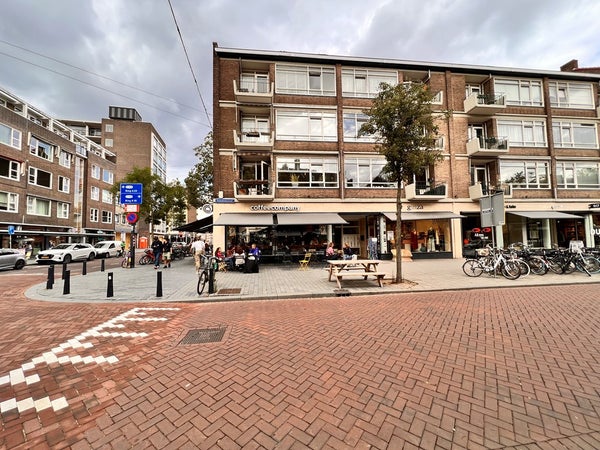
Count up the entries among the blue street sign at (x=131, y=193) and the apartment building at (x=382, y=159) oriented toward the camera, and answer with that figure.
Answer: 2

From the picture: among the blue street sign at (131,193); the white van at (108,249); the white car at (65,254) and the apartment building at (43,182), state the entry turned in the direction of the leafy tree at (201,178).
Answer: the apartment building

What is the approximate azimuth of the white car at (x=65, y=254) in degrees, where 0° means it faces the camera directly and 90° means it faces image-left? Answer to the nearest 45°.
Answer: approximately 45°

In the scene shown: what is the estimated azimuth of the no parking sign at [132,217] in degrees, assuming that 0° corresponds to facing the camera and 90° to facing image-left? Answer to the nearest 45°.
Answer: approximately 0°

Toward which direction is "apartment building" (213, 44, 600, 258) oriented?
toward the camera

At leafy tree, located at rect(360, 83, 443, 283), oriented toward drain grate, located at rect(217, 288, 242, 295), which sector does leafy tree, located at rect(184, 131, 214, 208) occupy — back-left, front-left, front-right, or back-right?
front-right

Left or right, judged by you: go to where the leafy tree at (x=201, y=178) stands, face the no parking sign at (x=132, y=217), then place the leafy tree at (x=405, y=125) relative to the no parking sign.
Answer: left

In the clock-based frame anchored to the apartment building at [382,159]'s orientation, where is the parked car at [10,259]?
The parked car is roughly at 2 o'clock from the apartment building.

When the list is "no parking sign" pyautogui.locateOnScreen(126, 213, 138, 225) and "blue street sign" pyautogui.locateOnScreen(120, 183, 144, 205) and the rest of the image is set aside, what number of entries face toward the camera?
2

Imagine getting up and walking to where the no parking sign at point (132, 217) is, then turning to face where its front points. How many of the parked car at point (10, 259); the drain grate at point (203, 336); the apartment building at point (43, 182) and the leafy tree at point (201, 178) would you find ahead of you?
1

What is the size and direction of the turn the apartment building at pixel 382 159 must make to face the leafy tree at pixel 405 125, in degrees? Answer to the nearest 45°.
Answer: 0° — it already faces it

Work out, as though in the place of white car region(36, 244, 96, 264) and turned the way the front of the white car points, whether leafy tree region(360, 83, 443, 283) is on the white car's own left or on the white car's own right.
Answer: on the white car's own left

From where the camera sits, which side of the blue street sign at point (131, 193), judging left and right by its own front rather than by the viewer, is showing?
front

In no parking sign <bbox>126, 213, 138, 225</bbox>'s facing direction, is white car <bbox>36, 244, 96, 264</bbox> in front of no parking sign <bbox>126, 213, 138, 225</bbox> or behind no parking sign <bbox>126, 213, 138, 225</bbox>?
behind

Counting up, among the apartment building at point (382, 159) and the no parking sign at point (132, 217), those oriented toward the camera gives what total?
2
